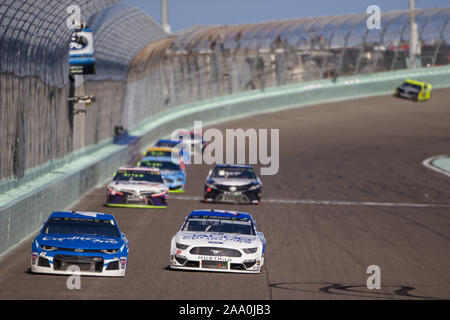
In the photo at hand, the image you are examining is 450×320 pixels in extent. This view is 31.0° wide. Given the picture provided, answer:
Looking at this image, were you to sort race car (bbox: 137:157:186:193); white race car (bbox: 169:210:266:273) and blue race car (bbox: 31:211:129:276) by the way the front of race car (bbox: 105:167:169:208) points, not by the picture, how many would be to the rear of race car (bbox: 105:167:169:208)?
1

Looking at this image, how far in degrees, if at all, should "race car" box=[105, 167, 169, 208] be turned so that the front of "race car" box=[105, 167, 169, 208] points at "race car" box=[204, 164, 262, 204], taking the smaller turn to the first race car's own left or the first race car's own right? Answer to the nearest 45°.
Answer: approximately 135° to the first race car's own left

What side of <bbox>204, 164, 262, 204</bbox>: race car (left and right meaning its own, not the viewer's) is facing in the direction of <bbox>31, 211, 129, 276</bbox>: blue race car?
front

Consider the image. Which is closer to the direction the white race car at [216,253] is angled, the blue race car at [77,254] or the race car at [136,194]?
the blue race car

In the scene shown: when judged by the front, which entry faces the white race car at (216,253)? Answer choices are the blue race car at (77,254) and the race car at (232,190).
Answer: the race car

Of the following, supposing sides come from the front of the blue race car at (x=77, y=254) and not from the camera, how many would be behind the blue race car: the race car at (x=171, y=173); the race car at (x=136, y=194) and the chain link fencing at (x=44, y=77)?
3

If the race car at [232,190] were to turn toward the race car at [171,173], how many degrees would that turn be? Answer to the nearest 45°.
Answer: approximately 135° to its right

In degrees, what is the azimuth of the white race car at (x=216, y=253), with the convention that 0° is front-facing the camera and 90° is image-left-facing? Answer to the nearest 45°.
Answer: approximately 0°

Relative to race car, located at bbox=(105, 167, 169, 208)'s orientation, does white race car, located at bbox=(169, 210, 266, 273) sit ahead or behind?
ahead

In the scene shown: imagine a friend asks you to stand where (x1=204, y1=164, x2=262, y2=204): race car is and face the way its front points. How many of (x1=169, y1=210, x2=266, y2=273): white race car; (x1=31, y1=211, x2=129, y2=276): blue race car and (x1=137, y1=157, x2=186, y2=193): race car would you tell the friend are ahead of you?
2

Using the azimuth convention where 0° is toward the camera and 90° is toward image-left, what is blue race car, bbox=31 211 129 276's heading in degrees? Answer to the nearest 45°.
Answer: approximately 0°
